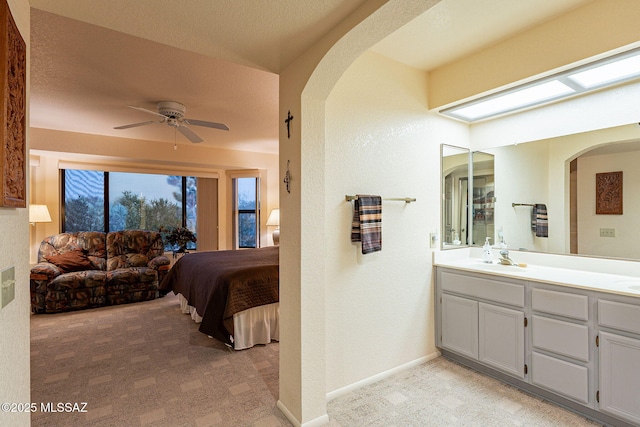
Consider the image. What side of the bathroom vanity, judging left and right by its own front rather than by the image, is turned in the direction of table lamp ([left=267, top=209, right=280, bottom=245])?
right

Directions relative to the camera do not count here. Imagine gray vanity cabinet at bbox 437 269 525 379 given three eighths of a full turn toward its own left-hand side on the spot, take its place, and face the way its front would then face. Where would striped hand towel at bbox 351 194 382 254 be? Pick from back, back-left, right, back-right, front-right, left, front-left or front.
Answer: back-right

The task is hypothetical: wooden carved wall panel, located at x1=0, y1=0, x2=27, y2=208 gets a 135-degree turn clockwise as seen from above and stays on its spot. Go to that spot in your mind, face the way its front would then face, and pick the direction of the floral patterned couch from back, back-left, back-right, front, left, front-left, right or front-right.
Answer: back-right

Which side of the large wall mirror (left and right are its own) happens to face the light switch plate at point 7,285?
front

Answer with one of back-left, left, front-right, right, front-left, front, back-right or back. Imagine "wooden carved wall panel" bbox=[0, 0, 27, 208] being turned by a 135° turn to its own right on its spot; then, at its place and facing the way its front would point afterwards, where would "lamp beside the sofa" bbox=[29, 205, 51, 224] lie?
back-right

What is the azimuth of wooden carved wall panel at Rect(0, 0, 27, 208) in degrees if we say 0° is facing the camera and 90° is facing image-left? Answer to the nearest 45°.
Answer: approximately 270°

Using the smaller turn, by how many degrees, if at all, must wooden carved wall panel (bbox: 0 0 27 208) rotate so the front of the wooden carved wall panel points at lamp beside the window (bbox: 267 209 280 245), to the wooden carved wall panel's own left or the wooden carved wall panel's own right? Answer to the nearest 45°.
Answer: approximately 45° to the wooden carved wall panel's own left

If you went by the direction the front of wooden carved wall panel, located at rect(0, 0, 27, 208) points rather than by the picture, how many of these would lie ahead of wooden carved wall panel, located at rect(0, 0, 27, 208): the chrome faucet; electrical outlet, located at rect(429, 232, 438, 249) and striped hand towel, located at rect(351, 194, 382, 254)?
3

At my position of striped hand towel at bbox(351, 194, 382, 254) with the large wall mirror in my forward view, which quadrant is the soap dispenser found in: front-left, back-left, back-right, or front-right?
front-left

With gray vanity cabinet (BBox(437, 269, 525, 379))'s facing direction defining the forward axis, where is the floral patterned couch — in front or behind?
in front

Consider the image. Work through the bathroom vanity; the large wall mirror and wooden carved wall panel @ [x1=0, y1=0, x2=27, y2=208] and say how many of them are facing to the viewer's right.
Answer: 1

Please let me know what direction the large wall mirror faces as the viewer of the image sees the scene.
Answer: facing the viewer and to the left of the viewer
